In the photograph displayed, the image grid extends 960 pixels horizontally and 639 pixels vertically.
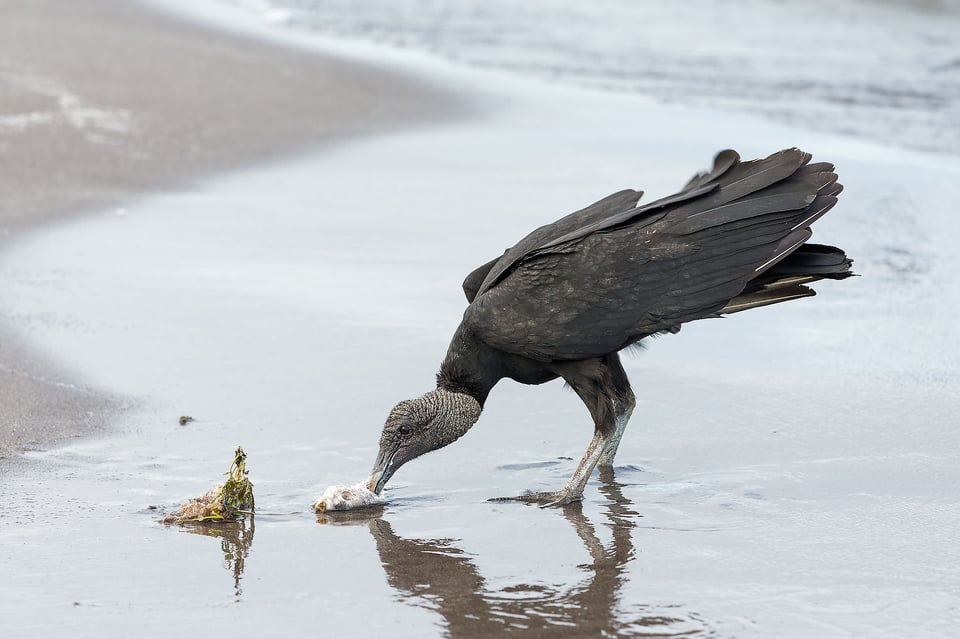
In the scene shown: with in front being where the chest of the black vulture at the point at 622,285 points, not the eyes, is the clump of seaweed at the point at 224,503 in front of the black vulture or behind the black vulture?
in front

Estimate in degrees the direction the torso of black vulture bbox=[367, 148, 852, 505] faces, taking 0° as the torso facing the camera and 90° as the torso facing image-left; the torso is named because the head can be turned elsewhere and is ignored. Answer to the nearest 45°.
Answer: approximately 90°
